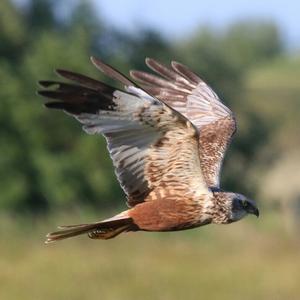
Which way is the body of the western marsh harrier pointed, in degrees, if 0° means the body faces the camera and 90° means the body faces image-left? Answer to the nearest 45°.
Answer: approximately 270°
